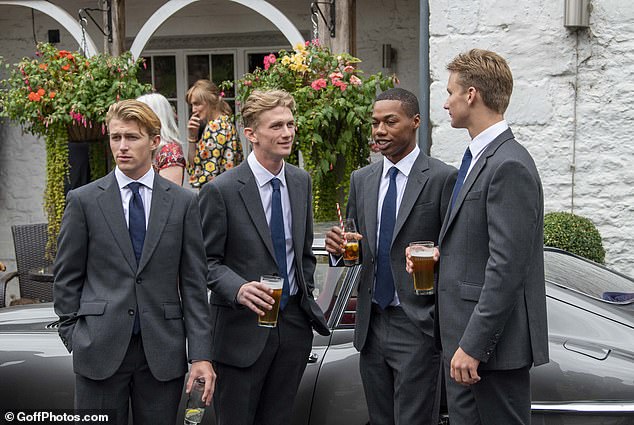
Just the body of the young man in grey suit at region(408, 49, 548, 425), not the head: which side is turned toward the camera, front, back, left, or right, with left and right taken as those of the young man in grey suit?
left

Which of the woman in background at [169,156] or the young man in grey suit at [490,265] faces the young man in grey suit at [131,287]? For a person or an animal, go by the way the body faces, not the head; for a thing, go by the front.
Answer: the young man in grey suit at [490,265]

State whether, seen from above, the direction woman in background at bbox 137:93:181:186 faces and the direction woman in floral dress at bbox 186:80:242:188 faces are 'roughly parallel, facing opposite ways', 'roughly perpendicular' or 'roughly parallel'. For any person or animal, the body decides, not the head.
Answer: roughly perpendicular

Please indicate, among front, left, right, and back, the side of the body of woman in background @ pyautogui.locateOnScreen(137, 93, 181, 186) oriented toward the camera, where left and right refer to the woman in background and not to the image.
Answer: back

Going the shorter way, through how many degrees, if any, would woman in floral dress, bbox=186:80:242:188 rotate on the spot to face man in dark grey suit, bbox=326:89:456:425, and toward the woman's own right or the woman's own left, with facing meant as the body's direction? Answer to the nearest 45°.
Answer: approximately 90° to the woman's own left

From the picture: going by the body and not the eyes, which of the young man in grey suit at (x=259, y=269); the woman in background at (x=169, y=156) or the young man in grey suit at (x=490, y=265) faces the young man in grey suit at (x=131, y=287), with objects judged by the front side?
the young man in grey suit at (x=490, y=265)
